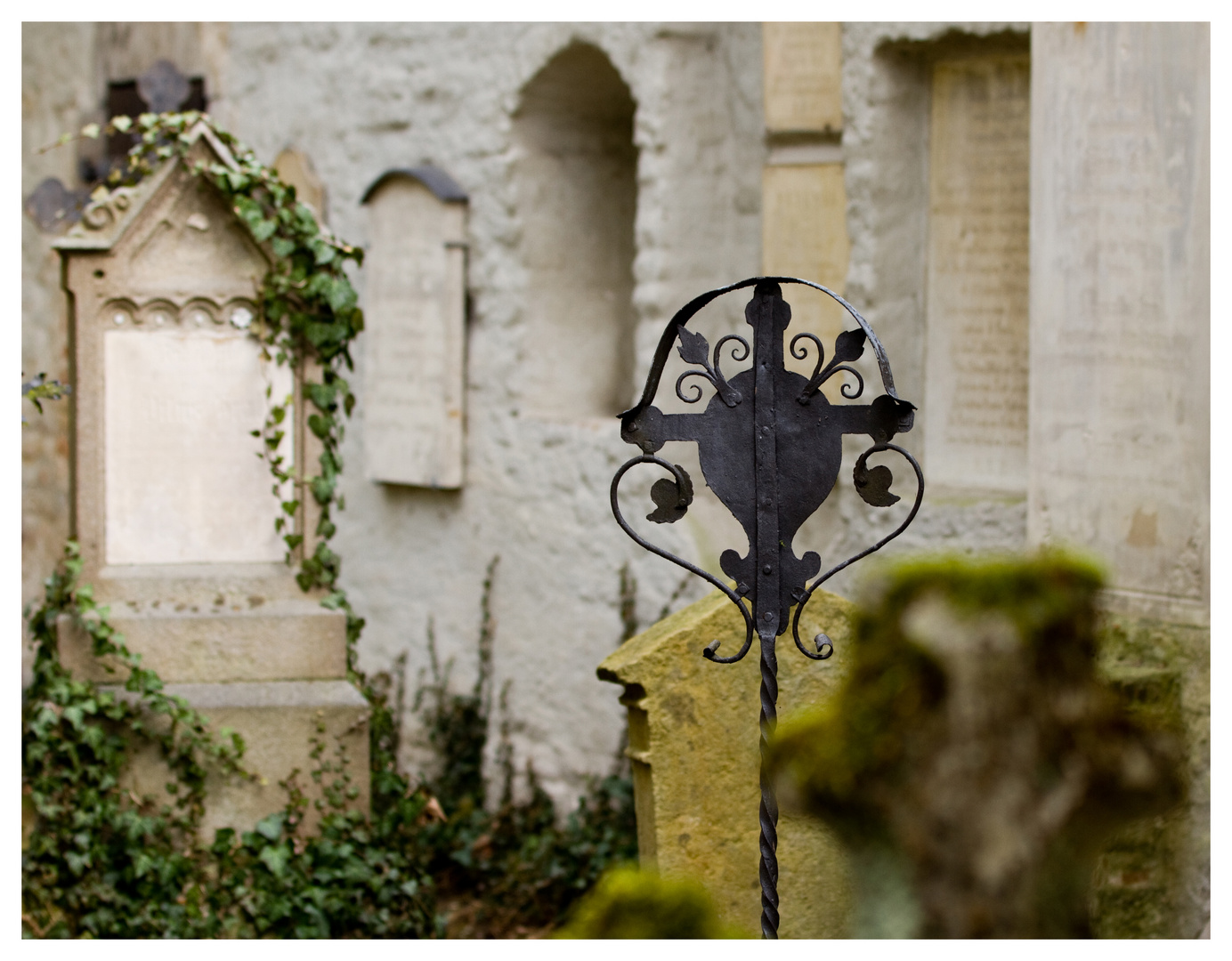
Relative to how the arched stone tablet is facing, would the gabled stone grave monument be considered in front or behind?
in front

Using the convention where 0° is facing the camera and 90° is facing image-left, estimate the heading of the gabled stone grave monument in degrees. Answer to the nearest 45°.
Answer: approximately 0°

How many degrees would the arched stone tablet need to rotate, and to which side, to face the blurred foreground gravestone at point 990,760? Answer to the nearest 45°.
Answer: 0° — it already faces it

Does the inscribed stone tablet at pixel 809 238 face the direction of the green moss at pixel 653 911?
yes

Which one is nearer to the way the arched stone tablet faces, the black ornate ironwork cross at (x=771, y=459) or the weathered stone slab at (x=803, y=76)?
the black ornate ironwork cross

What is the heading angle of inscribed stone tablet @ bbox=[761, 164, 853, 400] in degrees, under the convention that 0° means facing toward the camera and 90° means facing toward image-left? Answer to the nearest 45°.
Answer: approximately 0°

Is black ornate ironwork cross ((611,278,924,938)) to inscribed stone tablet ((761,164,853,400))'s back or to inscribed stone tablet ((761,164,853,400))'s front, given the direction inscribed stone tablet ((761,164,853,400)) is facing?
to the front
